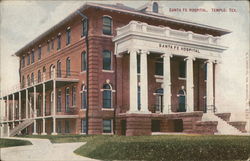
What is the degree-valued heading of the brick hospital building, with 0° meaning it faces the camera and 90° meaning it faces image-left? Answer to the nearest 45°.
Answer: approximately 315°
